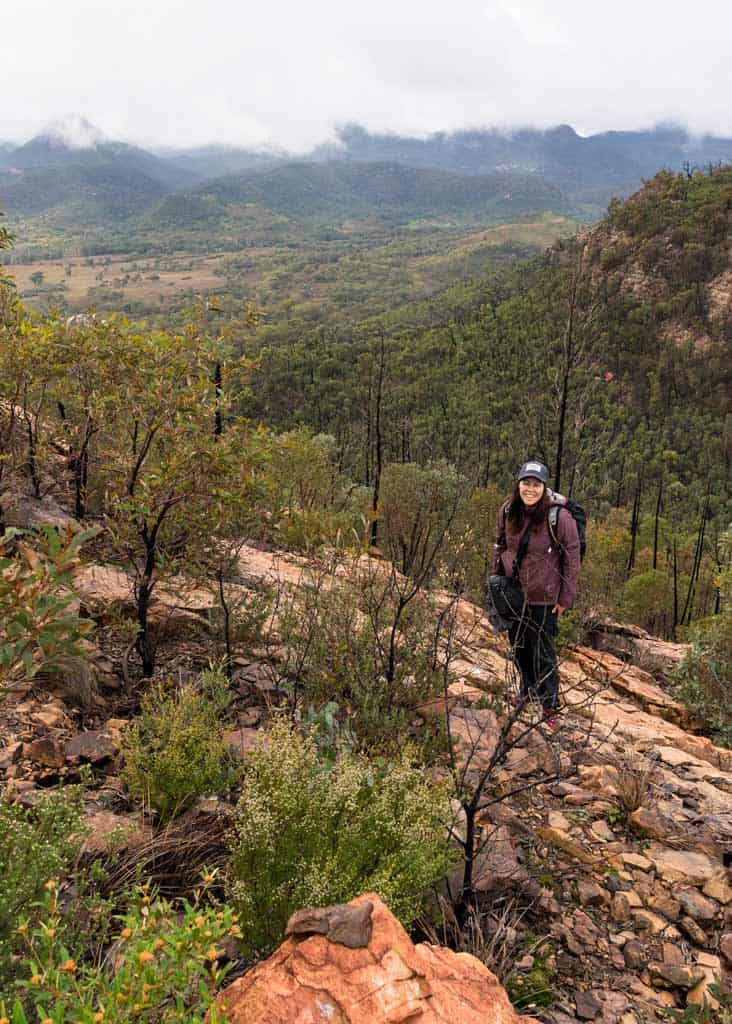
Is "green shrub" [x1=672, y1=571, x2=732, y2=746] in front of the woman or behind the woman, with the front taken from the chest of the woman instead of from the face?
behind

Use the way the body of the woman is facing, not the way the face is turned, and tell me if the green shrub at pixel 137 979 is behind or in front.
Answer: in front

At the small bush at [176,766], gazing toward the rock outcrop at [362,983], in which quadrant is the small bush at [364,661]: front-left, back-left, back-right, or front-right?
back-left

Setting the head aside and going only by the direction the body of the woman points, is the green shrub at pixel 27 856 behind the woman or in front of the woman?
in front

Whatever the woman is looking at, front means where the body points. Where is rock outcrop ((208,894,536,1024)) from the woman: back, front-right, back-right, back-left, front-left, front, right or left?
front-left

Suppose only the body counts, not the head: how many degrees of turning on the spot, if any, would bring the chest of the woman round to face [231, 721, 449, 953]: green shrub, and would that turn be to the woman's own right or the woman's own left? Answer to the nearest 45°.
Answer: approximately 45° to the woman's own left

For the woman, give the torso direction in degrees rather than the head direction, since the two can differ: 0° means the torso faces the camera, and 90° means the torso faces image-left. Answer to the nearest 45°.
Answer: approximately 45°

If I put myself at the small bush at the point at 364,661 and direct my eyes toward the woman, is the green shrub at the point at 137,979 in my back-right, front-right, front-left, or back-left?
back-right
